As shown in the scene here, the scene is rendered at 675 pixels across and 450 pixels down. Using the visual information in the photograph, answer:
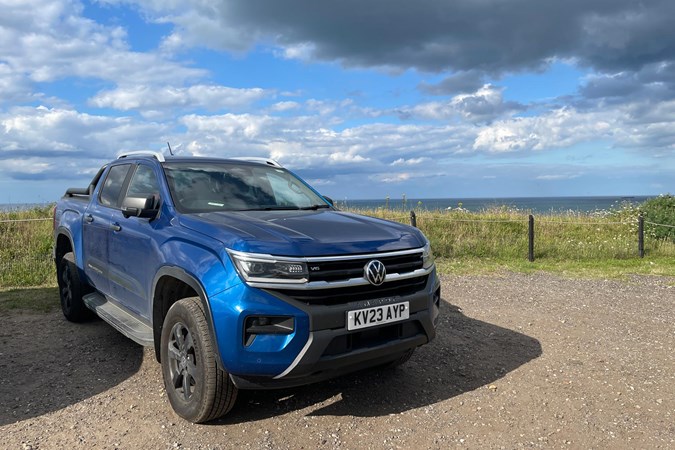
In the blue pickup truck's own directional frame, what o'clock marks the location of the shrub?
The shrub is roughly at 9 o'clock from the blue pickup truck.

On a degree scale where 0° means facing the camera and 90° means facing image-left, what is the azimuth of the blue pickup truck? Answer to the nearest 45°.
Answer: approximately 315°

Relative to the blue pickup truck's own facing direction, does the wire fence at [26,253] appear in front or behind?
behind

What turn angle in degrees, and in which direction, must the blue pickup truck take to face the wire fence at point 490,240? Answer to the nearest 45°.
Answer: approximately 90° to its left

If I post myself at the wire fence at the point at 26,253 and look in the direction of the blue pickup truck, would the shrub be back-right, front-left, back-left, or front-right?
front-left

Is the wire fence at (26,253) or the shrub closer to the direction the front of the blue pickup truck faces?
the shrub
